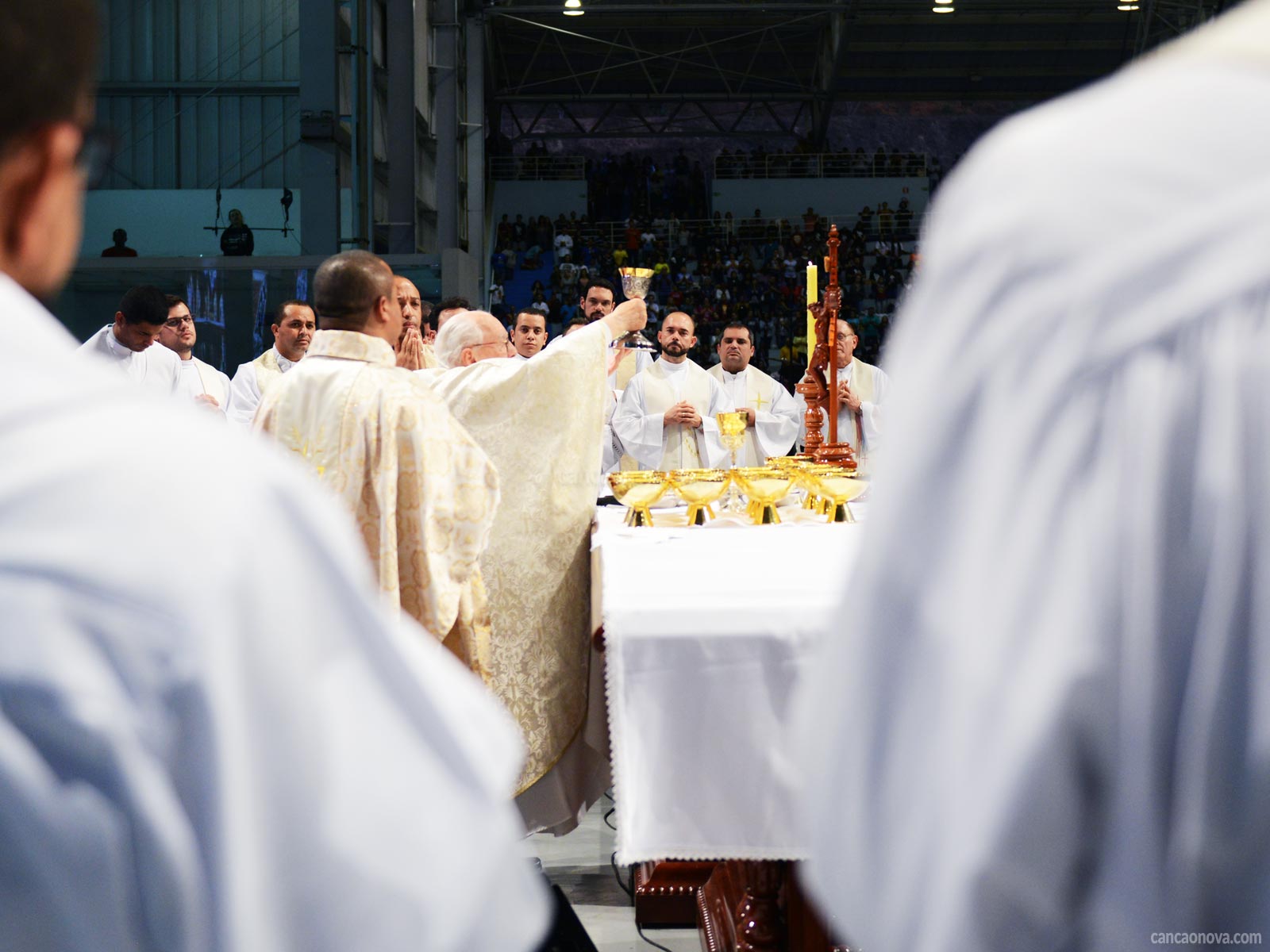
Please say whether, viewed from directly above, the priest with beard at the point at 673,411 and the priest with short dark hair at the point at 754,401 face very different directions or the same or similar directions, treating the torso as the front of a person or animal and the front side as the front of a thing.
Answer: same or similar directions

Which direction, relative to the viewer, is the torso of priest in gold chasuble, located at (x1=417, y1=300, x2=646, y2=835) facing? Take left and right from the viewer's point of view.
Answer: facing to the right of the viewer

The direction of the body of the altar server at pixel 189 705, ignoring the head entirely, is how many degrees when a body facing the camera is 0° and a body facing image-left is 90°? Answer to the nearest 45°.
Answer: approximately 225°

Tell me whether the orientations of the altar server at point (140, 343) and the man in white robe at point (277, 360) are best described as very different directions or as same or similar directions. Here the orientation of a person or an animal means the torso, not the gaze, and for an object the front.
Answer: same or similar directions

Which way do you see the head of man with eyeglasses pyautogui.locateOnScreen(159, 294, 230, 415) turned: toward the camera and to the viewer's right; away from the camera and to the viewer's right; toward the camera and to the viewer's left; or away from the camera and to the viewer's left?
toward the camera and to the viewer's right

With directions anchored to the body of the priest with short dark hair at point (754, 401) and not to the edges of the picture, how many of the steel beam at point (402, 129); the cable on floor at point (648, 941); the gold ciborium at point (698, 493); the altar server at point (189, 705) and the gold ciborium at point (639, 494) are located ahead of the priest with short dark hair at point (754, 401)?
4

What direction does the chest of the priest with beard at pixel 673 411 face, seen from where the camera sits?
toward the camera

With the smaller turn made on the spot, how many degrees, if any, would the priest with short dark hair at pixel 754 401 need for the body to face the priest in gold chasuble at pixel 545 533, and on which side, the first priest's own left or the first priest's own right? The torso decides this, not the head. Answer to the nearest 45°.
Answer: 0° — they already face them

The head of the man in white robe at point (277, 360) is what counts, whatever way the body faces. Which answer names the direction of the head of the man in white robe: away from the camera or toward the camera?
toward the camera

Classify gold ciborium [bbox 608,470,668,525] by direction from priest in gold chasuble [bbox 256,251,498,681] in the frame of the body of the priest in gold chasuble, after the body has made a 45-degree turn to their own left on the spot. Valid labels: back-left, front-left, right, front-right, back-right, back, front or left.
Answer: front-right

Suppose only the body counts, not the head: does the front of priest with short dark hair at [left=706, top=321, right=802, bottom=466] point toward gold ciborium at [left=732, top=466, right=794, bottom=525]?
yes

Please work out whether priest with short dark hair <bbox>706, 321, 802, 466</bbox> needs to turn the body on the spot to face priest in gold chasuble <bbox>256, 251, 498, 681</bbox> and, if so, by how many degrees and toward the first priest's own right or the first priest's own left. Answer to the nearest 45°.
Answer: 0° — they already face them

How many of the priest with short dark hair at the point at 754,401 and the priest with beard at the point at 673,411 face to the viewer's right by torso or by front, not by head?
0

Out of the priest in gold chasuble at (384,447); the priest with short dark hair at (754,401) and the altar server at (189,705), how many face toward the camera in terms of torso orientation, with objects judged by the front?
1

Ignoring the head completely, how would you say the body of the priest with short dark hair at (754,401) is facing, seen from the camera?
toward the camera

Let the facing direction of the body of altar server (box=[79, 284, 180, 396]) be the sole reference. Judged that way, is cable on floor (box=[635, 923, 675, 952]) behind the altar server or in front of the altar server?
in front

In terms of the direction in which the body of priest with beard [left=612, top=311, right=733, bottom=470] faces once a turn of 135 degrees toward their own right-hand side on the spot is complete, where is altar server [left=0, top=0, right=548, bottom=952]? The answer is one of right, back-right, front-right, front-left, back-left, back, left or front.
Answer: back-left
